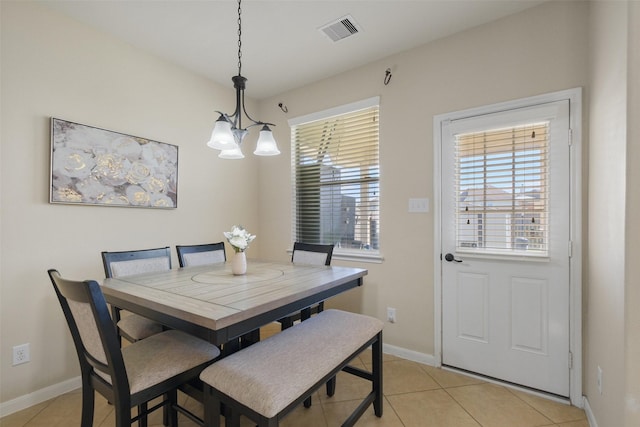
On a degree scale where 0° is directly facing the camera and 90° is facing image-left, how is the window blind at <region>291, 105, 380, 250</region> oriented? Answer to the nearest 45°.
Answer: approximately 45°

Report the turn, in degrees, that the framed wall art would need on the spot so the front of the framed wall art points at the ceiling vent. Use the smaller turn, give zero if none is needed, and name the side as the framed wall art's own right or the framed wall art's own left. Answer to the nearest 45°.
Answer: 0° — it already faces it

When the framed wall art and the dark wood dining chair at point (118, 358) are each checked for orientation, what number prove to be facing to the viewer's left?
0

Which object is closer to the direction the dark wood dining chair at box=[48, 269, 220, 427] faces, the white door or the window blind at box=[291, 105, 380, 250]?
the window blind

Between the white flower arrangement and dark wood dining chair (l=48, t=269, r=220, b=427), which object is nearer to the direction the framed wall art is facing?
the white flower arrangement

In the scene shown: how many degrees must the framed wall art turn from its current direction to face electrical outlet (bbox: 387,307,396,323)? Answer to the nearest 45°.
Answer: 0° — it already faces it

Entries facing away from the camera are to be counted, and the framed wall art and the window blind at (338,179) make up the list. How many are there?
0

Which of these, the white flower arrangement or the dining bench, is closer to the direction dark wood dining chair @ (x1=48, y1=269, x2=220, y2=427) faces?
the white flower arrangement

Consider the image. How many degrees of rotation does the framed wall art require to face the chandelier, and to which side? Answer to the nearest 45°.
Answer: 0° — it already faces it

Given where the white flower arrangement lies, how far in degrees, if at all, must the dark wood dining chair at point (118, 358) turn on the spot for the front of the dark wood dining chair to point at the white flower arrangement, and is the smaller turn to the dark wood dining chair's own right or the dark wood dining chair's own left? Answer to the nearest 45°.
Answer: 0° — it already faces it

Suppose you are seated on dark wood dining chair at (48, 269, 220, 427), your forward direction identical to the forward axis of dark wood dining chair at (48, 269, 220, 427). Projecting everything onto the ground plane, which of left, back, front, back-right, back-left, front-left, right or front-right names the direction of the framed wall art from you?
front-left

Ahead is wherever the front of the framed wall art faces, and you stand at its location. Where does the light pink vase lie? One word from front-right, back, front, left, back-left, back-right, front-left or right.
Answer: front

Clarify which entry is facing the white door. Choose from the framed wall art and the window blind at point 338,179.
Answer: the framed wall art

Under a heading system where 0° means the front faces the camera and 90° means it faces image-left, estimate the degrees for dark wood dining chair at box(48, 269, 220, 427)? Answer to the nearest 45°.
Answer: approximately 225°

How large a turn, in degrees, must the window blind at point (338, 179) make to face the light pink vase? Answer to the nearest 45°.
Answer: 0° — it already faces it

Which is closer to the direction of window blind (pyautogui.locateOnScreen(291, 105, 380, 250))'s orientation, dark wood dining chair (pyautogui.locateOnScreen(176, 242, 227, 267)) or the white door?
the dark wood dining chair
